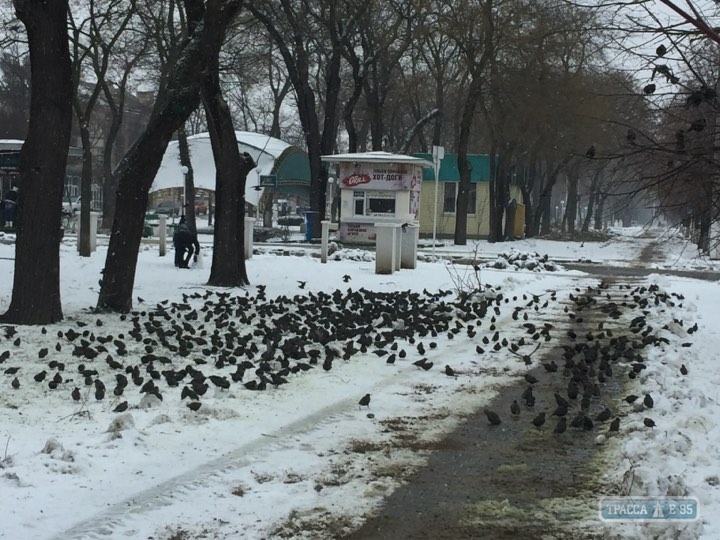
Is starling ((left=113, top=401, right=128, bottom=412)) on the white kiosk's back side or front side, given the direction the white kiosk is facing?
on the front side

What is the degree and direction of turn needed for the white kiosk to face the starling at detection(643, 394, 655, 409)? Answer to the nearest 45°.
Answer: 0° — it already faces it

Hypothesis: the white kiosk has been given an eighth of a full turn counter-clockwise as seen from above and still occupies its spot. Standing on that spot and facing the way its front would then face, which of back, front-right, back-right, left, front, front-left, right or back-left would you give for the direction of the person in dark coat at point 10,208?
back-right

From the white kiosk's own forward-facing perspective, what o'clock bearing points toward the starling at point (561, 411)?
The starling is roughly at 12 o'clock from the white kiosk.

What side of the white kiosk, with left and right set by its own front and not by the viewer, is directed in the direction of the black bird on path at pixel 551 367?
front

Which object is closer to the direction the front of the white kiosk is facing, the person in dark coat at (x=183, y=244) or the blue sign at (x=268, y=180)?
the person in dark coat

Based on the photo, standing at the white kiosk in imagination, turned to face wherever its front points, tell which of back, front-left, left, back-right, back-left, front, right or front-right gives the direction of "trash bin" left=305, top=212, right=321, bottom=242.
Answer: back-right

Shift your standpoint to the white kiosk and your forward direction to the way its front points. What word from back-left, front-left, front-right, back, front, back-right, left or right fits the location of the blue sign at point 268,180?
back-right

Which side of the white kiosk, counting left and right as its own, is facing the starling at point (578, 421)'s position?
front

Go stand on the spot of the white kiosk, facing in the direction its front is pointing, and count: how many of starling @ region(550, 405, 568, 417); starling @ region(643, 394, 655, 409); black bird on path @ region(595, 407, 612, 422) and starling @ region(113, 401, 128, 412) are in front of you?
4

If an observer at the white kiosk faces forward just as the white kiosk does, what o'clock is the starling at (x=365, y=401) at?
The starling is roughly at 12 o'clock from the white kiosk.

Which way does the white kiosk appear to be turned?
toward the camera

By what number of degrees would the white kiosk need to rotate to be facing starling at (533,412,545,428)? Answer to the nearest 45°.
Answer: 0° — it already faces it
